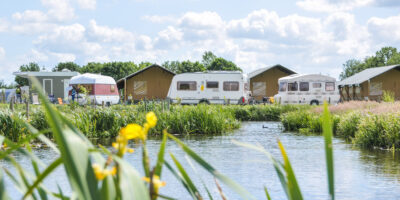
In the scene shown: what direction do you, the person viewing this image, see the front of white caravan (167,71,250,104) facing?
facing to the left of the viewer

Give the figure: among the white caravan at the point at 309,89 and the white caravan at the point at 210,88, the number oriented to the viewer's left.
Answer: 2

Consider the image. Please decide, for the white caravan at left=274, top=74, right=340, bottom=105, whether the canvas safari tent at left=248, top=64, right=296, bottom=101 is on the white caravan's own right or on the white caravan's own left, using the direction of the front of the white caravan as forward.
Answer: on the white caravan's own right

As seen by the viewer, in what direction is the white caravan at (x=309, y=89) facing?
to the viewer's left

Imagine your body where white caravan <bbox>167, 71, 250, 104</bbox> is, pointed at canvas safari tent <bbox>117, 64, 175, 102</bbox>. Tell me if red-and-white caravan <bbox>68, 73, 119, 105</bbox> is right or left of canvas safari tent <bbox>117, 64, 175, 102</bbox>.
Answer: left

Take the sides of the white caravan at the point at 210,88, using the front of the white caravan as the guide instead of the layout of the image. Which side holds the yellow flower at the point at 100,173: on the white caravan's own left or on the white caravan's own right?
on the white caravan's own left

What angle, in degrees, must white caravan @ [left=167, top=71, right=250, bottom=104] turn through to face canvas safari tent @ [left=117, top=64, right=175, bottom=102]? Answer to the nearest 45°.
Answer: approximately 45° to its right
